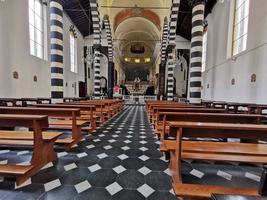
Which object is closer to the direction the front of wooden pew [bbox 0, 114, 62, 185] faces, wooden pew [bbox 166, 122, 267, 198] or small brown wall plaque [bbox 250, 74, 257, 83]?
the small brown wall plaque

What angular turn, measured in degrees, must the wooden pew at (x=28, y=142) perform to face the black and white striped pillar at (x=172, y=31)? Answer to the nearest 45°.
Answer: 0° — it already faces it

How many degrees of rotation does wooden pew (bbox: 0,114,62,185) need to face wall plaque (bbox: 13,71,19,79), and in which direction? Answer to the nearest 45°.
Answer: approximately 45° to its left

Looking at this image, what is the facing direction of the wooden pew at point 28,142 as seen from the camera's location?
facing away from the viewer and to the right of the viewer

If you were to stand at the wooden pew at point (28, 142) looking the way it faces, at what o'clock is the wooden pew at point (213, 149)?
the wooden pew at point (213, 149) is roughly at 3 o'clock from the wooden pew at point (28, 142).

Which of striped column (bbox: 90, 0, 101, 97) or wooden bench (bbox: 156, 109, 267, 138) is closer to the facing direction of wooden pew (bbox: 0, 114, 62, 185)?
the striped column

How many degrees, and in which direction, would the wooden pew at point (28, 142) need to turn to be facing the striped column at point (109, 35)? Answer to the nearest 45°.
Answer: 0° — it already faces it

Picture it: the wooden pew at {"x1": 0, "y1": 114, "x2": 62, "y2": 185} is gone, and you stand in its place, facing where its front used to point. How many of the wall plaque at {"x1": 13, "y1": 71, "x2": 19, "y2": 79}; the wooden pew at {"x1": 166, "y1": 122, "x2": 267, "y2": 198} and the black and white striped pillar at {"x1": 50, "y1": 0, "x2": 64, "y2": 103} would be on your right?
1

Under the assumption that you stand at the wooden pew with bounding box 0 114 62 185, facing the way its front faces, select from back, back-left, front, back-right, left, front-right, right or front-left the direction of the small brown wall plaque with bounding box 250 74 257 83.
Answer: front-right

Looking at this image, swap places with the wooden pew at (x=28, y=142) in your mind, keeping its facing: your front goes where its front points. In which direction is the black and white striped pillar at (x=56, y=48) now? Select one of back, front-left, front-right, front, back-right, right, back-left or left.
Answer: front-left
